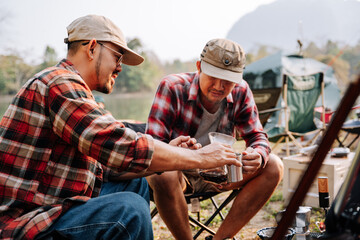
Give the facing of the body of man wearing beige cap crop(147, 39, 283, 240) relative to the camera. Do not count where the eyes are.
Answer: toward the camera

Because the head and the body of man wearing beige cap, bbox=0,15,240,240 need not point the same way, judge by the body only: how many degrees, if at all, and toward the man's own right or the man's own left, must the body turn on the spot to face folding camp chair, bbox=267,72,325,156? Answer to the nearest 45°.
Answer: approximately 45° to the man's own left

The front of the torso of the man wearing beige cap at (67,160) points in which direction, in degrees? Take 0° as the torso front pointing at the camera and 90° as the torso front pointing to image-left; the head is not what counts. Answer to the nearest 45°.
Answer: approximately 270°

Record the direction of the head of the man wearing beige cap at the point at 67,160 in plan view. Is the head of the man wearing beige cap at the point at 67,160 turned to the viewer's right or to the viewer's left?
to the viewer's right

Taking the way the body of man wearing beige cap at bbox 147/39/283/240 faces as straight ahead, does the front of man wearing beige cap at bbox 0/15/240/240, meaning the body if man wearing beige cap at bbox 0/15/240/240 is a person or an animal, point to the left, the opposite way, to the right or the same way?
to the left

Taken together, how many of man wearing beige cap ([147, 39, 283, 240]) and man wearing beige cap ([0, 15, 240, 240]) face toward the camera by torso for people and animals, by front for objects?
1

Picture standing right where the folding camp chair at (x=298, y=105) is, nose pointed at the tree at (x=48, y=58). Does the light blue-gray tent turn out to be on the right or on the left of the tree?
right

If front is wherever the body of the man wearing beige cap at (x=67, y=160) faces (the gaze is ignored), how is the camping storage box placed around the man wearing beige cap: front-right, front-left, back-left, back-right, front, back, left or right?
front-left

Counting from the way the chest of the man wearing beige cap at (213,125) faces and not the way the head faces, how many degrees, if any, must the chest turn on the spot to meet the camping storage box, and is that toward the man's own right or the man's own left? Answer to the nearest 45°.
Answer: approximately 135° to the man's own left

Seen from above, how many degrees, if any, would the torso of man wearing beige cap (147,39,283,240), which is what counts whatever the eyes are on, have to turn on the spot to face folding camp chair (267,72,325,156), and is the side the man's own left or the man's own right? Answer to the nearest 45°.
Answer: approximately 180°

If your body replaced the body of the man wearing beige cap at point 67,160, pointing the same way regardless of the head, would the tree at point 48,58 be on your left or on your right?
on your left
